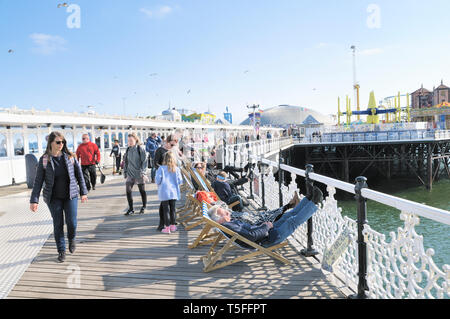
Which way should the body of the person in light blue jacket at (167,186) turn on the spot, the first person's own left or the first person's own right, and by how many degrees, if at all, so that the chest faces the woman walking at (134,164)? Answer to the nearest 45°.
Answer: approximately 45° to the first person's own left

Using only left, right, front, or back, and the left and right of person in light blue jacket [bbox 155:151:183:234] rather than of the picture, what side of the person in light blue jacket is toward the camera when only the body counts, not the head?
back

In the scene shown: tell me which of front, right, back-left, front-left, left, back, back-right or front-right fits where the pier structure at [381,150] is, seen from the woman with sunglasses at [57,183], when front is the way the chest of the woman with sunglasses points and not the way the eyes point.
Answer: back-left

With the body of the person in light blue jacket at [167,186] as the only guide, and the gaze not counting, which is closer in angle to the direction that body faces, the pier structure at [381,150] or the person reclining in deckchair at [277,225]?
the pier structure

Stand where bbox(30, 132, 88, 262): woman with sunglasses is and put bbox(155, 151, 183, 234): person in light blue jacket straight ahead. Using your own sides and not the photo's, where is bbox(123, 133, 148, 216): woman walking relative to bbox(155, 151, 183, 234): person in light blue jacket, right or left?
left

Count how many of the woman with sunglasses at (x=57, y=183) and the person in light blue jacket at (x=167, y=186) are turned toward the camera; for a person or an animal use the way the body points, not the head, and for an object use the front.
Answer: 1

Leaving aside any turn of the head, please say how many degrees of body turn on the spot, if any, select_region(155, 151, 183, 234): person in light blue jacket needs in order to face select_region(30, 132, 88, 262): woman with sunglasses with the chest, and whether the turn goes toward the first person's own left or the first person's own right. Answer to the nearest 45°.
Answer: approximately 135° to the first person's own left

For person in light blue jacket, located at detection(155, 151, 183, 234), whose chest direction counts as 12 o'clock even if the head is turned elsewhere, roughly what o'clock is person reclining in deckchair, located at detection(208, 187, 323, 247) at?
The person reclining in deckchair is roughly at 5 o'clock from the person in light blue jacket.

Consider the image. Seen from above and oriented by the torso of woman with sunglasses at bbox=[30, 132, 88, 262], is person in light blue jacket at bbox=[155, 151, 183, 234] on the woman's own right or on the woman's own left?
on the woman's own left

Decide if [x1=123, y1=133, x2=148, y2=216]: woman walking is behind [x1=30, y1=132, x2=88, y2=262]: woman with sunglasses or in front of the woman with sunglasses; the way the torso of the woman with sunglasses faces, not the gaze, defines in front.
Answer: behind

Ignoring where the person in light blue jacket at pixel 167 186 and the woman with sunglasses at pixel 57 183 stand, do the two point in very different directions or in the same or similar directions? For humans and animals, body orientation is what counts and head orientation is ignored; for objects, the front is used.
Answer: very different directions

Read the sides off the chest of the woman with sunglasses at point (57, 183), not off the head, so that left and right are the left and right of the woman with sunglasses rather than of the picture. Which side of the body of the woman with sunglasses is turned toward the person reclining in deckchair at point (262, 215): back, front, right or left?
left

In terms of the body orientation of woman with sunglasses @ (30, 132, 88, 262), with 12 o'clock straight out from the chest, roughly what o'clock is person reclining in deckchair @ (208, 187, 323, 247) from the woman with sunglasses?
The person reclining in deckchair is roughly at 10 o'clock from the woman with sunglasses.

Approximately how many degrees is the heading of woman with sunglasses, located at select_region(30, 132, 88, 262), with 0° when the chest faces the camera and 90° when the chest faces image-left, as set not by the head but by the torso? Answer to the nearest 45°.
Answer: approximately 0°
